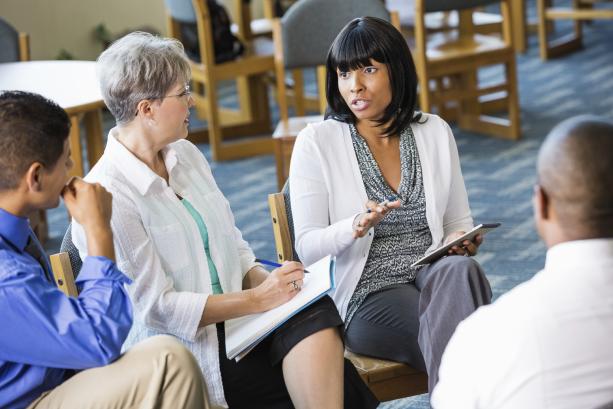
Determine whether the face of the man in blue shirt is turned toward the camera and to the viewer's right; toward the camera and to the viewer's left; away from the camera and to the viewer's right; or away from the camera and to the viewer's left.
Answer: away from the camera and to the viewer's right

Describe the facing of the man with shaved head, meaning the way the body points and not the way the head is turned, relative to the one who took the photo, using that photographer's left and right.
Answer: facing away from the viewer and to the left of the viewer

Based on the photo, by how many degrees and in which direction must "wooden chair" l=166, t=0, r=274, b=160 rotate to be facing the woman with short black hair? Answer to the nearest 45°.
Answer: approximately 135° to its right

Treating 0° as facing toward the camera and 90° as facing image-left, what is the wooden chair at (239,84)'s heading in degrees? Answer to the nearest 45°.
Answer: approximately 225°

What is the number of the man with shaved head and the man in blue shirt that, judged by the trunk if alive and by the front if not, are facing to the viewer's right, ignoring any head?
1

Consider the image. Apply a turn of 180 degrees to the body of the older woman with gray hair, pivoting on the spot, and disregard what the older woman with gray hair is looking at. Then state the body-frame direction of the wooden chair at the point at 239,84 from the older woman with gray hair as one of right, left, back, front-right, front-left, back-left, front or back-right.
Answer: front-right

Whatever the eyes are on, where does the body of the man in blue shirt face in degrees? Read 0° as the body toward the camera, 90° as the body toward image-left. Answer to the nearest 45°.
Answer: approximately 270°
